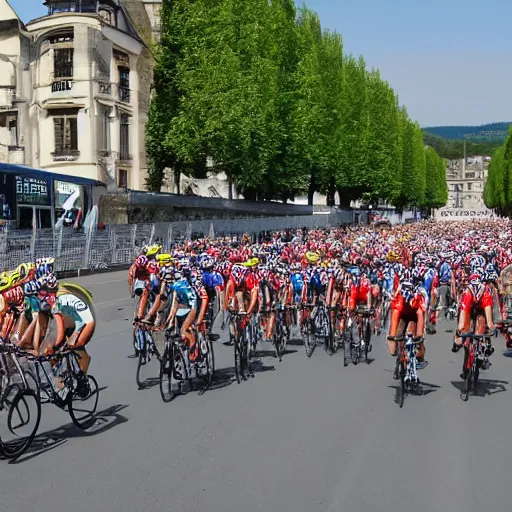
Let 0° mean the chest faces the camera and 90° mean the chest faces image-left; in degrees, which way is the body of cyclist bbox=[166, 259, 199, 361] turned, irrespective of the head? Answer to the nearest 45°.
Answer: approximately 45°

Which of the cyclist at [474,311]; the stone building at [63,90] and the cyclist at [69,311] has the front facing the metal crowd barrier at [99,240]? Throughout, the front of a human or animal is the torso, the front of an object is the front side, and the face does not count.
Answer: the stone building

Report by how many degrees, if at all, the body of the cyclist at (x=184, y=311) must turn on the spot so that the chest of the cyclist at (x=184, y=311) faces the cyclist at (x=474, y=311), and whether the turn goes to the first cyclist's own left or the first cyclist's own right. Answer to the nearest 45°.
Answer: approximately 135° to the first cyclist's own left

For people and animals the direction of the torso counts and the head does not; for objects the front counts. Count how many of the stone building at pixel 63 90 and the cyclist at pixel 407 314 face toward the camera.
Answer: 2

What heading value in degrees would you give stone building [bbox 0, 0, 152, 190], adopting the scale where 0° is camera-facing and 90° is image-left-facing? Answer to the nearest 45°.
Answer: approximately 0°

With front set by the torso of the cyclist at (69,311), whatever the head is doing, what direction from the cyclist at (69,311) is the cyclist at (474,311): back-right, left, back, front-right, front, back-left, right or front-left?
back-left

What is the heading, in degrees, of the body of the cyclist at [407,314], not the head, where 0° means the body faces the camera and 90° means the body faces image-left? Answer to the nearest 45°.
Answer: approximately 0°
